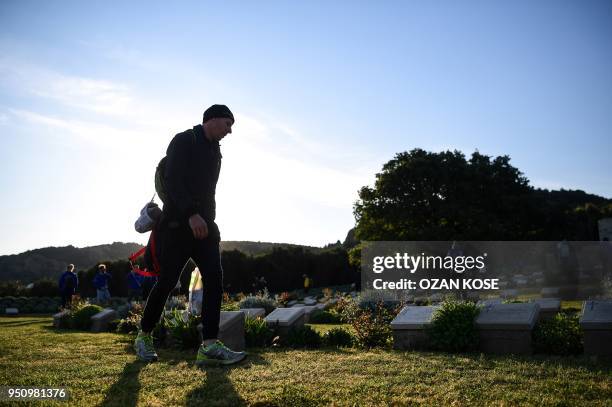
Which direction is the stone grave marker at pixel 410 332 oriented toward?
toward the camera

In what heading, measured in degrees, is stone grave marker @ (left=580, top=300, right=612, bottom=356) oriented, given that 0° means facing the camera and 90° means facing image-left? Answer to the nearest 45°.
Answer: approximately 0°

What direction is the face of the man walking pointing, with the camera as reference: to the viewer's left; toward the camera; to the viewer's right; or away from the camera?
to the viewer's right

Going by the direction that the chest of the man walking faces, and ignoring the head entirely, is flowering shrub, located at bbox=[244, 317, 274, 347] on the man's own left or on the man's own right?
on the man's own left

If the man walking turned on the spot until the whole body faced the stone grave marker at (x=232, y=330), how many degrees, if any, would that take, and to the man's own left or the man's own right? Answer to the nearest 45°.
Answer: approximately 90° to the man's own left

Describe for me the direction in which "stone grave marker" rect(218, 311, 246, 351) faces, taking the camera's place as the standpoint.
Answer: facing the viewer

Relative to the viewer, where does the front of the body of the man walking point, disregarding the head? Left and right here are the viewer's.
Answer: facing to the right of the viewer
